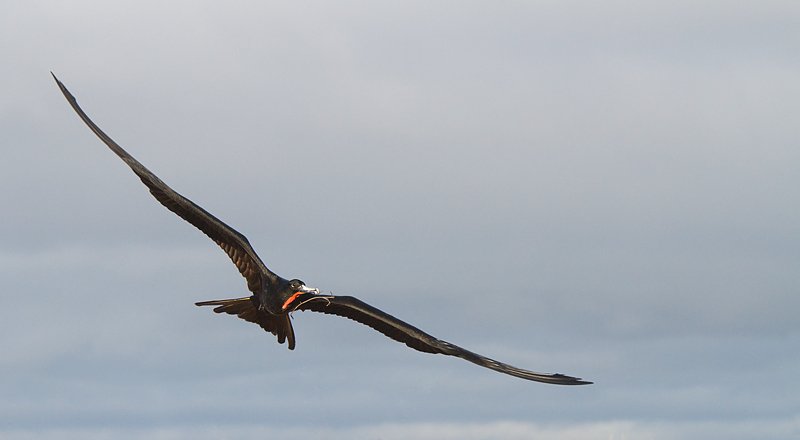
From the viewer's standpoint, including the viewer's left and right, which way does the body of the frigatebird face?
facing the viewer and to the right of the viewer
